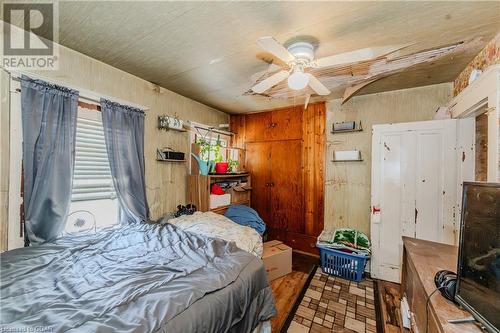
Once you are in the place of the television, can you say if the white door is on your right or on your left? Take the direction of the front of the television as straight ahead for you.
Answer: on your right

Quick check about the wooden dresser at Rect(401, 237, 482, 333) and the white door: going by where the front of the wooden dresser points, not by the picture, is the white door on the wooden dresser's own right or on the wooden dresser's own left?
on the wooden dresser's own right

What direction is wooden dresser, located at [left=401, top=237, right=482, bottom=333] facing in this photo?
to the viewer's left
